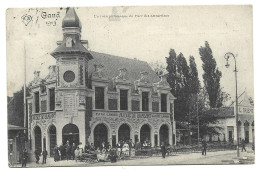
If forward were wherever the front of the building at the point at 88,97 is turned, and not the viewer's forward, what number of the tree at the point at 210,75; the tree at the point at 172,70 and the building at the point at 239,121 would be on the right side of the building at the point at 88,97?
0

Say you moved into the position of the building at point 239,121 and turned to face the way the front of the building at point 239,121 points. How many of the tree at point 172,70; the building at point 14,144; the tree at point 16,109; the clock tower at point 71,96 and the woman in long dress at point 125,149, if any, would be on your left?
0

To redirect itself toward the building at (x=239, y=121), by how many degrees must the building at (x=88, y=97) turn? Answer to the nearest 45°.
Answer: approximately 90° to its left

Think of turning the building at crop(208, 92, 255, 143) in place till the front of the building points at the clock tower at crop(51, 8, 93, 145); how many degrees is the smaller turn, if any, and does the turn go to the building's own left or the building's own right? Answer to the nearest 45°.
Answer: approximately 45° to the building's own right

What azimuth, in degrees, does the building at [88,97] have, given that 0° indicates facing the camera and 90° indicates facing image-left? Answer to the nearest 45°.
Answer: approximately 0°

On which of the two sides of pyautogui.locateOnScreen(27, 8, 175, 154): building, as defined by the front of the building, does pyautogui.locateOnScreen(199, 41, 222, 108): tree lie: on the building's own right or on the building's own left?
on the building's own left

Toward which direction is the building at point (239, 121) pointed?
toward the camera

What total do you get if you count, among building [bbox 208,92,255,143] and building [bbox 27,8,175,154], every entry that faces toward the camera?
2

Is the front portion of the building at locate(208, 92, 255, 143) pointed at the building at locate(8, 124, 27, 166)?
no

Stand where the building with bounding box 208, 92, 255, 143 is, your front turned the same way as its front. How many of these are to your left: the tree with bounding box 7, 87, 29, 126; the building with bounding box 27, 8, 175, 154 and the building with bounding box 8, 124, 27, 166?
0

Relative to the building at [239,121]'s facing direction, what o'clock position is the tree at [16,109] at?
The tree is roughly at 2 o'clock from the building.

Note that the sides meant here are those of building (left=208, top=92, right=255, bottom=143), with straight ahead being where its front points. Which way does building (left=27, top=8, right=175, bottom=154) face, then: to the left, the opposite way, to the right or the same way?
the same way
